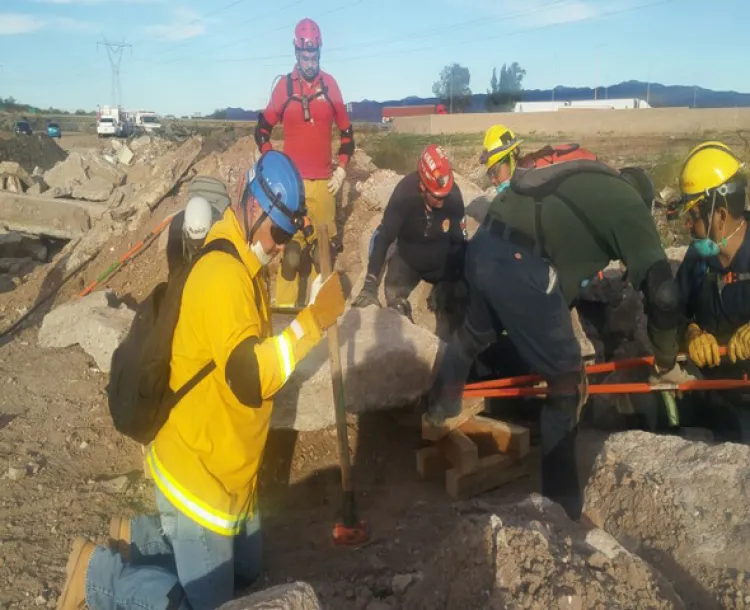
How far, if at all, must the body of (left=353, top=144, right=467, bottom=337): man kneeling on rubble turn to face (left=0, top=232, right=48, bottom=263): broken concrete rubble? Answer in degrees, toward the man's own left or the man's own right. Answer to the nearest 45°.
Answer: approximately 135° to the man's own right

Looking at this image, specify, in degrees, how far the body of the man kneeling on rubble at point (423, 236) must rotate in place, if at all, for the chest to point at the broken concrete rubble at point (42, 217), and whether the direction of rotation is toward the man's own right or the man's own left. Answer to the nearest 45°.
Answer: approximately 135° to the man's own right

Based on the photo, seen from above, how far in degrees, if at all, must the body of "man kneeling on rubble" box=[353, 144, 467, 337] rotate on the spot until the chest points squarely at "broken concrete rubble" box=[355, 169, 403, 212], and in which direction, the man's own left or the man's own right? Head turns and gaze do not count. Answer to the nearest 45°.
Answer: approximately 180°

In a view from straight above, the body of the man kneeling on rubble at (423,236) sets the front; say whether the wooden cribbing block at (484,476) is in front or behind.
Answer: in front

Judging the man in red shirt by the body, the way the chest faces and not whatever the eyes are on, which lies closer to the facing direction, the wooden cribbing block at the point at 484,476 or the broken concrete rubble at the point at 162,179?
the wooden cribbing block

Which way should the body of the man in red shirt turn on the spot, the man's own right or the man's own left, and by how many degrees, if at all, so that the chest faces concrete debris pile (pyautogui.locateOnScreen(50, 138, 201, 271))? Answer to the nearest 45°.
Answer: approximately 135° to the man's own right

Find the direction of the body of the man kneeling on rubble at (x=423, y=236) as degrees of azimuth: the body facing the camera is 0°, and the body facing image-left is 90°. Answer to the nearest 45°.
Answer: approximately 0°

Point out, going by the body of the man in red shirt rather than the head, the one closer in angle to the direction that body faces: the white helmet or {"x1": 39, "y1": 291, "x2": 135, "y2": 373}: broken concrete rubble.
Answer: the white helmet

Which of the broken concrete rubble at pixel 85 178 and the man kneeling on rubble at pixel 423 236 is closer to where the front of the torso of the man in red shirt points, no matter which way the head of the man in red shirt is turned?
the man kneeling on rubble

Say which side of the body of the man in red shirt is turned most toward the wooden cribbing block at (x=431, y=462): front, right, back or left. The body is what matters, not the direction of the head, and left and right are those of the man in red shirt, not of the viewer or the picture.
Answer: front

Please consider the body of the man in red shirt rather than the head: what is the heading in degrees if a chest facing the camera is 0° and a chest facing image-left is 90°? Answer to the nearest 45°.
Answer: approximately 0°

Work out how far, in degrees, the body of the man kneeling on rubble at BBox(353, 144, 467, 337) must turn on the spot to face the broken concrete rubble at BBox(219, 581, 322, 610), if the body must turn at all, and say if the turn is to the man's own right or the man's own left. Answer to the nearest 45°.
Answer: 0° — they already face it
